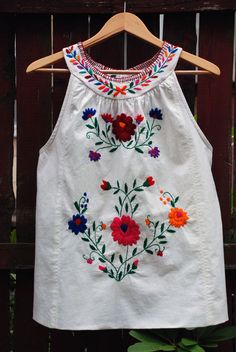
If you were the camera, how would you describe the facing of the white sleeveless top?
facing the viewer
